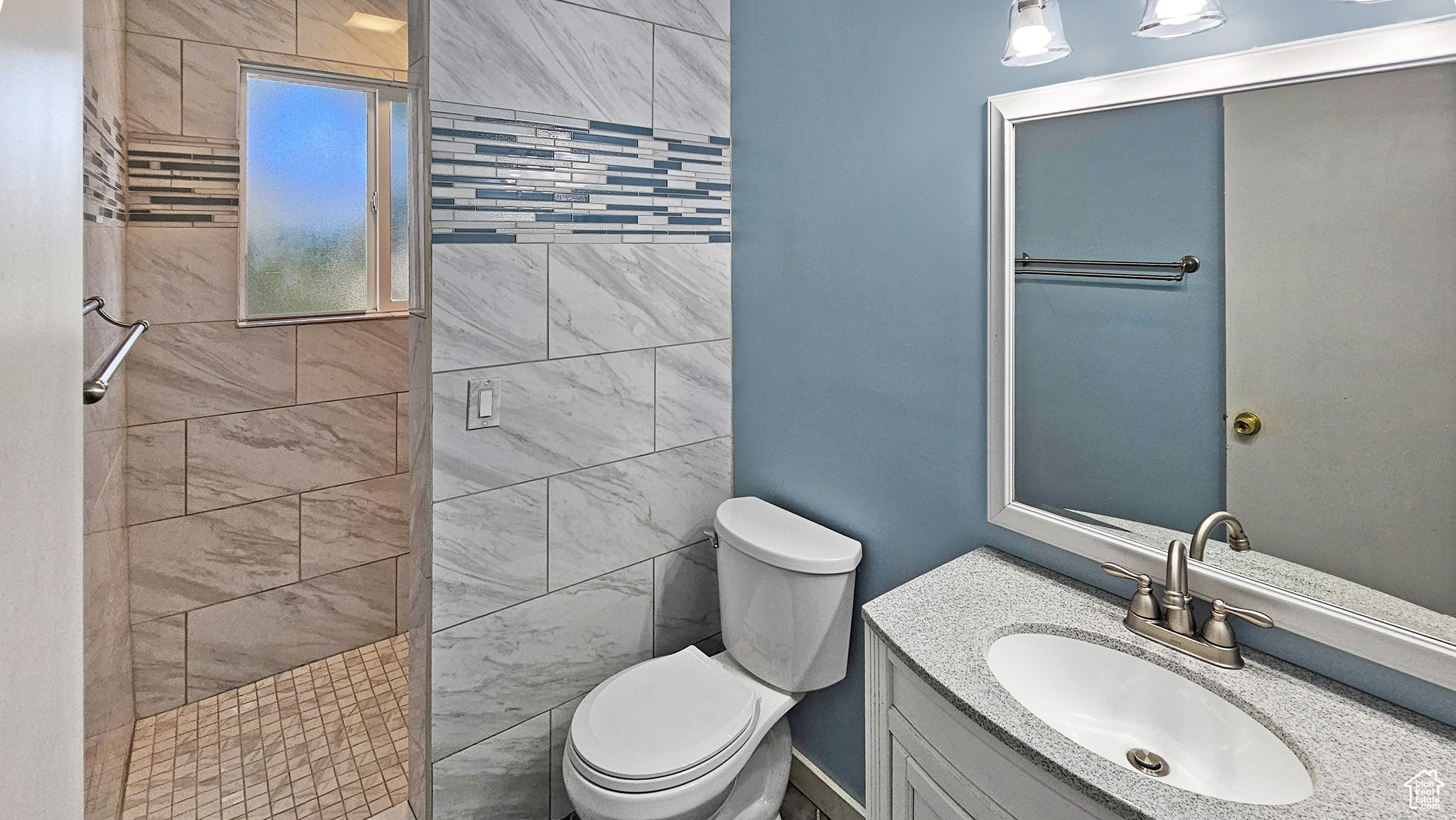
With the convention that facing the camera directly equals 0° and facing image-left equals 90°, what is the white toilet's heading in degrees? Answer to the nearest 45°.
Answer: approximately 45°

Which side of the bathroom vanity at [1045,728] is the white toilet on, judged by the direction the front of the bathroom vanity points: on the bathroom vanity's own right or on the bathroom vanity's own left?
on the bathroom vanity's own right

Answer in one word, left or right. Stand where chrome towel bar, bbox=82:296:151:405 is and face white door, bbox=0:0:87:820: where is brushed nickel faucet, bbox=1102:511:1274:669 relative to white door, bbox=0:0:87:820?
left

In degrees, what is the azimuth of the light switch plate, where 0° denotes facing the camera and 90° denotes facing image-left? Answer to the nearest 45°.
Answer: approximately 0°

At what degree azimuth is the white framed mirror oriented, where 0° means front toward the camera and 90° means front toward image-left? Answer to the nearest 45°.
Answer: approximately 45°

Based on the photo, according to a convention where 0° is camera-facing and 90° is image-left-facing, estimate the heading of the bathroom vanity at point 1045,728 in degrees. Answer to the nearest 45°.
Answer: approximately 45°
